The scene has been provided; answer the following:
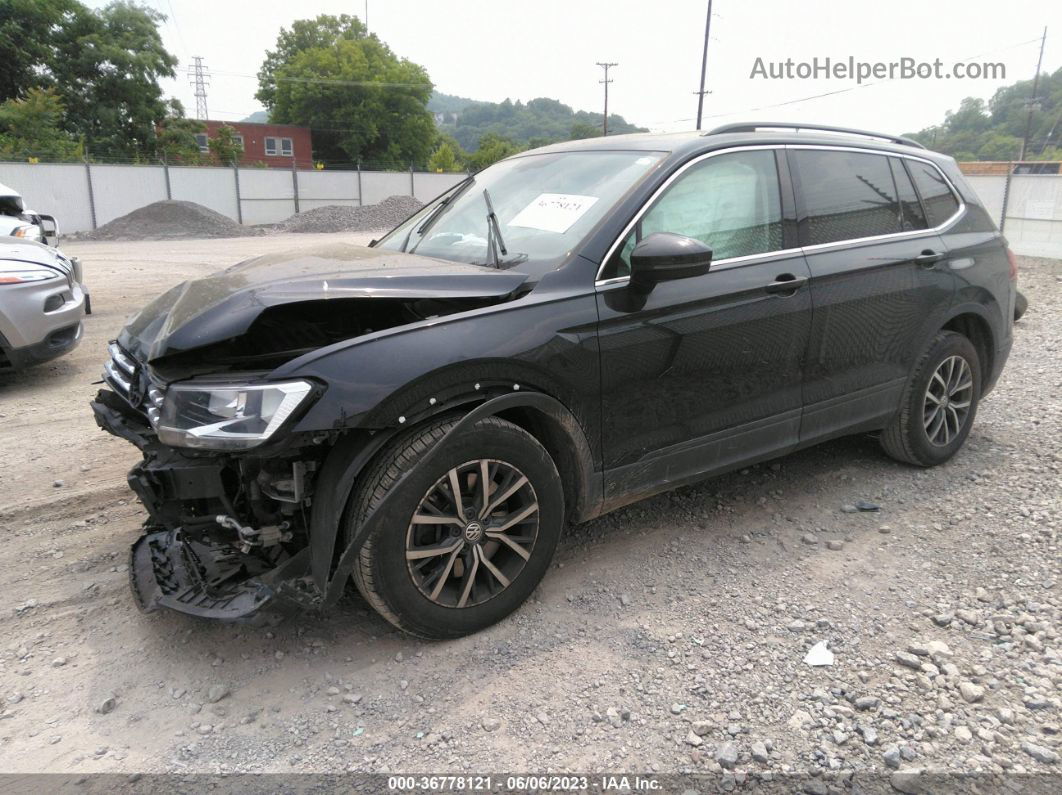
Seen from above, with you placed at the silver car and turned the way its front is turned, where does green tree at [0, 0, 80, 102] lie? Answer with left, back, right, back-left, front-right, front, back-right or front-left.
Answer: back-left

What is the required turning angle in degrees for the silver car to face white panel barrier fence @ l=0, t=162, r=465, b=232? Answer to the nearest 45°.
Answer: approximately 135° to its left

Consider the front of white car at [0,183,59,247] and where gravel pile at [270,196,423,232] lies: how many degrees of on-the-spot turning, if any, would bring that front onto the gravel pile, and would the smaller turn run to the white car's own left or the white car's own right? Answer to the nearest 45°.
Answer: approximately 90° to the white car's own left

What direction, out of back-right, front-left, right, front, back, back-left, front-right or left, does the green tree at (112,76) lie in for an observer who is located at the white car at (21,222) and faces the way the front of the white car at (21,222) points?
back-left

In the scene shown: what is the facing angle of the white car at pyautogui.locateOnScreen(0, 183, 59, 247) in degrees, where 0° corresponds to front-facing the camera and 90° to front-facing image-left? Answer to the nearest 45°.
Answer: approximately 315°

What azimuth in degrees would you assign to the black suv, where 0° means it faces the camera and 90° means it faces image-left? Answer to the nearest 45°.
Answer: approximately 45°

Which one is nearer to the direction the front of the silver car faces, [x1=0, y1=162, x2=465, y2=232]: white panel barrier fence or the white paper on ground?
the white paper on ground

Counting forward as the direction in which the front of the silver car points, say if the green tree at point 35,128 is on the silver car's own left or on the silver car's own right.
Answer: on the silver car's own left

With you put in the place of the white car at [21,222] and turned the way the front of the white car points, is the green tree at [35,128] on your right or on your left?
on your left

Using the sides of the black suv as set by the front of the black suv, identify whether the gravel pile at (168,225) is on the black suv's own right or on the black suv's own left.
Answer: on the black suv's own right

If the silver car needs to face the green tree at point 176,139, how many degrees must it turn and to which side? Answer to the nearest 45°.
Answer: approximately 135° to its left

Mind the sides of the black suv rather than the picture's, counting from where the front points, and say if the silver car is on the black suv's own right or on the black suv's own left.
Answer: on the black suv's own right

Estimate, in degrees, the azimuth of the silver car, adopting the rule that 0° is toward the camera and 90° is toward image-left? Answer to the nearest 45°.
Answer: approximately 315°
